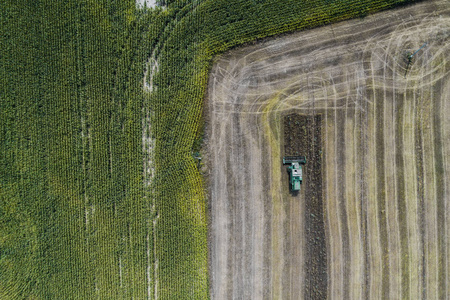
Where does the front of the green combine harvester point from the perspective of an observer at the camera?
facing away from the viewer
